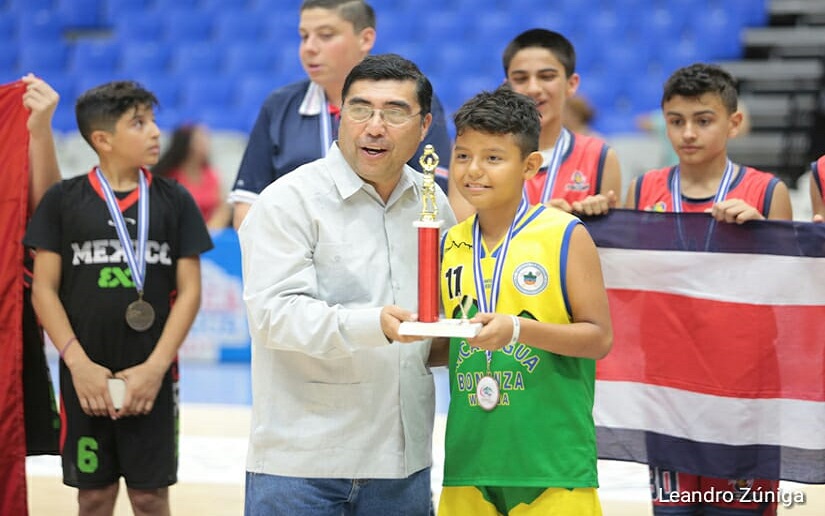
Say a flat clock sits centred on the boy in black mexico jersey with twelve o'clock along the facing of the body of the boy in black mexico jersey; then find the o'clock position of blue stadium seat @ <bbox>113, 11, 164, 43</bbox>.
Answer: The blue stadium seat is roughly at 6 o'clock from the boy in black mexico jersey.

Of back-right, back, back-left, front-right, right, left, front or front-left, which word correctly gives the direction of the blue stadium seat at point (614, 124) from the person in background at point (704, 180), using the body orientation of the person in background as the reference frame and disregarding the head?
back

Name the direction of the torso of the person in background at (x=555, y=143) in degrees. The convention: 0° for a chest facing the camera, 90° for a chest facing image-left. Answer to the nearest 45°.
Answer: approximately 45°

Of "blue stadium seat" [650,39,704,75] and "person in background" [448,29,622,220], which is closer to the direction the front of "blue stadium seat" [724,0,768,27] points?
the person in background

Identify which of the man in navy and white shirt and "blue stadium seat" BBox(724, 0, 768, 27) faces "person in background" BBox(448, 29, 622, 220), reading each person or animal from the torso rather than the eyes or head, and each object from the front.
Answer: the blue stadium seat

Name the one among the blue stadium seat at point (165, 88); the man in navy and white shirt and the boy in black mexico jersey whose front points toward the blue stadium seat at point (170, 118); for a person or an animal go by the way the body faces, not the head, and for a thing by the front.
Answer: the blue stadium seat at point (165, 88)

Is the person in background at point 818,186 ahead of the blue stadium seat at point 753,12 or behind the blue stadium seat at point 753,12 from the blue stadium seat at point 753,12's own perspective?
ahead

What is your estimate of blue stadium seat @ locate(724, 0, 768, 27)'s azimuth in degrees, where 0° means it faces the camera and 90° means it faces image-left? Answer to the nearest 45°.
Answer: approximately 0°

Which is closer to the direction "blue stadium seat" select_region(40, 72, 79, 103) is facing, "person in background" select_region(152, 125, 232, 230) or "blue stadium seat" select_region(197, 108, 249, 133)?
the person in background

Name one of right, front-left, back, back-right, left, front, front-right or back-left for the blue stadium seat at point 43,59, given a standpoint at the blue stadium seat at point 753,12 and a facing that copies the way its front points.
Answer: right

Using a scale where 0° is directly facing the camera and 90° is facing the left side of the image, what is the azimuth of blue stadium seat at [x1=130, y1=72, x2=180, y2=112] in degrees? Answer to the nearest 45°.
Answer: approximately 0°

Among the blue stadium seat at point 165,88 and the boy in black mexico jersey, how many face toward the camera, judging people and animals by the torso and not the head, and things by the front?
2
